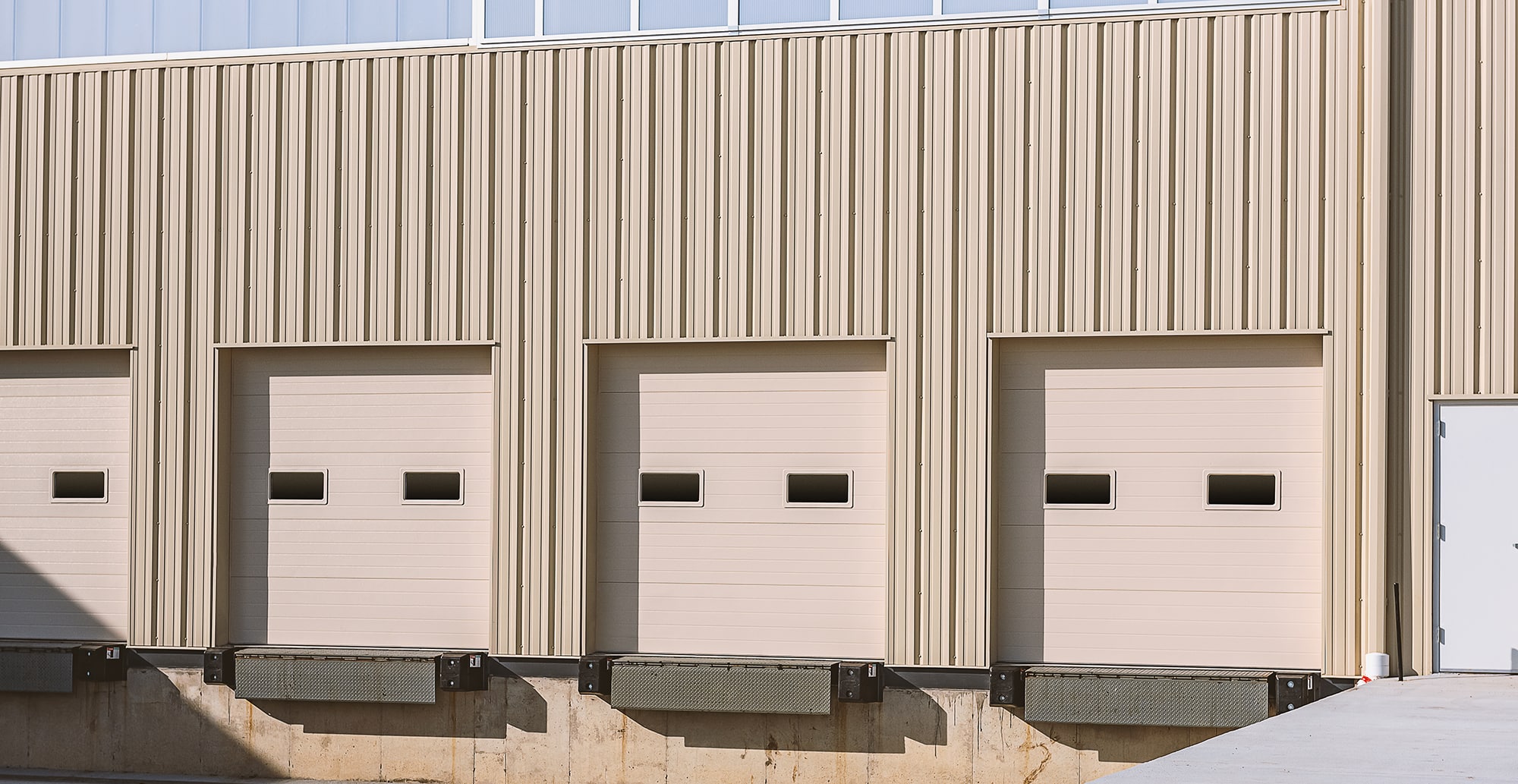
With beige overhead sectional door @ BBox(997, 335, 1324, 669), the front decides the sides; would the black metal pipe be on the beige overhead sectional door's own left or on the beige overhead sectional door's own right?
on the beige overhead sectional door's own left

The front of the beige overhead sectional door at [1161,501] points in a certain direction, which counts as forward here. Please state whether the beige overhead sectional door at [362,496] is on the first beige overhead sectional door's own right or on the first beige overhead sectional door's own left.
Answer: on the first beige overhead sectional door's own right

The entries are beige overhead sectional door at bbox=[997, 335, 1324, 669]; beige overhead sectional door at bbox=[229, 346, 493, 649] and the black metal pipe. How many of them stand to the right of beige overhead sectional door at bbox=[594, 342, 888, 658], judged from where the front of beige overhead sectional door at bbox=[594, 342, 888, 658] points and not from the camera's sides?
1

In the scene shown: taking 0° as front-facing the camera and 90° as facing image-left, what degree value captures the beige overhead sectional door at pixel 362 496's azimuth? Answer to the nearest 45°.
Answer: approximately 0°

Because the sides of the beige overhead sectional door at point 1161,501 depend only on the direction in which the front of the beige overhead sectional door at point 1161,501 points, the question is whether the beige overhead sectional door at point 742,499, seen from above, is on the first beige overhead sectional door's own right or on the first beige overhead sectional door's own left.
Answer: on the first beige overhead sectional door's own right

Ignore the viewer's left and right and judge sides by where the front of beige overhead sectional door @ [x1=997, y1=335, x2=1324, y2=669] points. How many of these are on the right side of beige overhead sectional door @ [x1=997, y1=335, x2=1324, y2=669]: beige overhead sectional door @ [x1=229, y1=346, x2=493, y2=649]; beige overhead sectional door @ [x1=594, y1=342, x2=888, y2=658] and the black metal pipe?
2

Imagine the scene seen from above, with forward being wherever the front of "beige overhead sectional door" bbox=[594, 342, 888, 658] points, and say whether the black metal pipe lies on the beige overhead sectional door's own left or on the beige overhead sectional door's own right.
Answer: on the beige overhead sectional door's own left

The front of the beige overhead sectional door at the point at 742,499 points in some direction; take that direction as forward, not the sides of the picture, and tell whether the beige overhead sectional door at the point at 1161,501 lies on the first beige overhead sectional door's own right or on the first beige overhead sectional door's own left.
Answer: on the first beige overhead sectional door's own left

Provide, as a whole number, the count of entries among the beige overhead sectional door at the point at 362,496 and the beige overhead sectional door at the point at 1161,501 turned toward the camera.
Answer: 2

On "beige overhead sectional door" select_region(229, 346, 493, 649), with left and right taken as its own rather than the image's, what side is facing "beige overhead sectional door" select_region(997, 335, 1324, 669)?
left

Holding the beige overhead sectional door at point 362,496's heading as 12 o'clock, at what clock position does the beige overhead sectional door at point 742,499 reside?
the beige overhead sectional door at point 742,499 is roughly at 10 o'clock from the beige overhead sectional door at point 362,496.
